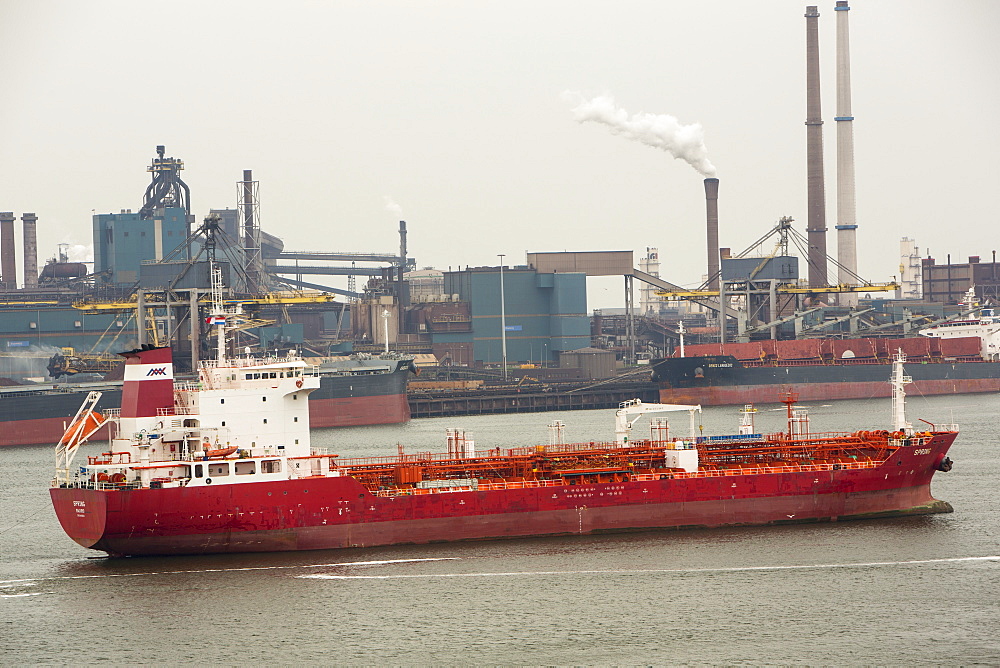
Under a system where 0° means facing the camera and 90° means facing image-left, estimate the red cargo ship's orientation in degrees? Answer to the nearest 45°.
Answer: approximately 225°
